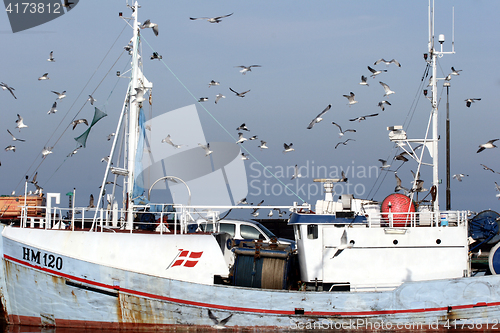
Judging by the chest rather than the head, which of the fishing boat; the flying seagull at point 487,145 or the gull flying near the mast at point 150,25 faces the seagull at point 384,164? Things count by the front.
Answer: the flying seagull

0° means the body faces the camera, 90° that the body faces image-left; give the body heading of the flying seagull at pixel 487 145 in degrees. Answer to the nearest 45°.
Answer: approximately 90°

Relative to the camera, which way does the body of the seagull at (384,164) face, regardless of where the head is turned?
to the viewer's right

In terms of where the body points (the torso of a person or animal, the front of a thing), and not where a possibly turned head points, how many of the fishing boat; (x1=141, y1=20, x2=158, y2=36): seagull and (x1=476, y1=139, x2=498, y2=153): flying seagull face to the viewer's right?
0

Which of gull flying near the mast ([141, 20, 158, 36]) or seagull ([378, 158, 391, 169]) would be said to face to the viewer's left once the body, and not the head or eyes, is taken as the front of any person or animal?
the gull flying near the mast

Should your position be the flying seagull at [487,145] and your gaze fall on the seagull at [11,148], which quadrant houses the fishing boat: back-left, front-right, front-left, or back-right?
front-left

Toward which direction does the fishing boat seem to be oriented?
to the viewer's left

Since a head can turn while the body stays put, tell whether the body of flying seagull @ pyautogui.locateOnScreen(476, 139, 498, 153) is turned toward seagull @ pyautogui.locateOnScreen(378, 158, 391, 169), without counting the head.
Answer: yes

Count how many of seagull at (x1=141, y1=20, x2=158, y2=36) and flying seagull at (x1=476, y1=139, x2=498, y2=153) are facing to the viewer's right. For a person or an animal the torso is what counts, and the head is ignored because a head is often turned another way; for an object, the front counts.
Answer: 0

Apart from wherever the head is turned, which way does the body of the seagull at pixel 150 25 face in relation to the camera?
to the viewer's left
